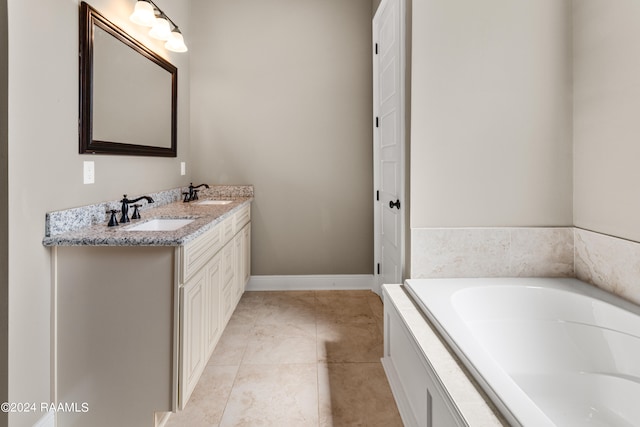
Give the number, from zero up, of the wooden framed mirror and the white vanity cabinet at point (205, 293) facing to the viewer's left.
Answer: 0

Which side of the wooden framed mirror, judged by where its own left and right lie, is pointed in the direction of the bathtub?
front

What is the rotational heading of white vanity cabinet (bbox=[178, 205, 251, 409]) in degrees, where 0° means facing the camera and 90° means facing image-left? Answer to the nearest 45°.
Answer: approximately 270°

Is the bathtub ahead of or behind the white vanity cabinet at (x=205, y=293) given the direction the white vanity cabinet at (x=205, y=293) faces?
ahead

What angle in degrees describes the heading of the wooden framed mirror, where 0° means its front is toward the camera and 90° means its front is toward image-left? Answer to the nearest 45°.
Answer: approximately 315°
